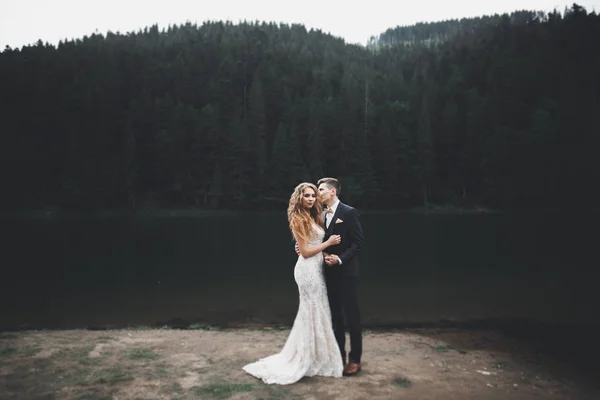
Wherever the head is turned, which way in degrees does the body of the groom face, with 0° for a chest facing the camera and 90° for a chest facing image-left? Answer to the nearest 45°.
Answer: approximately 45°

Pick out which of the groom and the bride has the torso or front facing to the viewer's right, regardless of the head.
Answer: the bride

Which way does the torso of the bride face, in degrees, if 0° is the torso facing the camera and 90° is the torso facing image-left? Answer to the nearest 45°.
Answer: approximately 270°

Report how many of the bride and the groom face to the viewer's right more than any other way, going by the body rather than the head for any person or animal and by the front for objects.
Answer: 1
